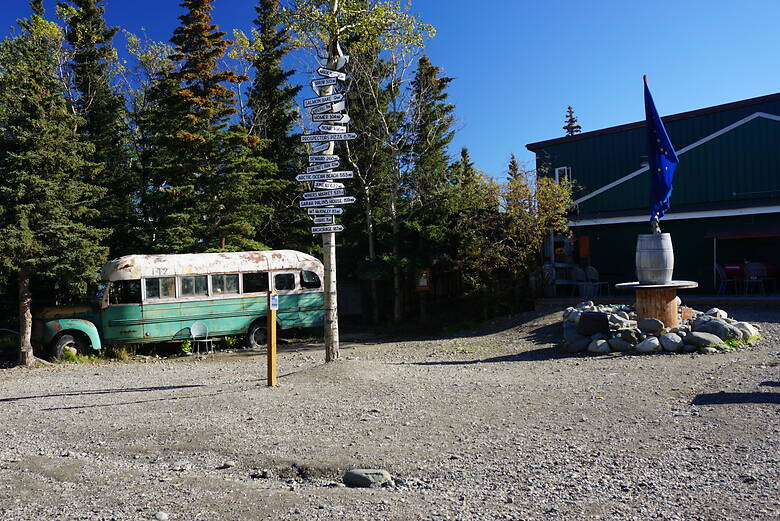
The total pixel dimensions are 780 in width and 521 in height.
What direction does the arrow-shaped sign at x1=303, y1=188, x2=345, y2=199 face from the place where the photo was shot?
facing the viewer

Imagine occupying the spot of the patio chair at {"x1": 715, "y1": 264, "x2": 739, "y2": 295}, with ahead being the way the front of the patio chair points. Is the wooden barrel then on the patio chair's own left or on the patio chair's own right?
on the patio chair's own right

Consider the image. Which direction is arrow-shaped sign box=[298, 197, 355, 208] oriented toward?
toward the camera

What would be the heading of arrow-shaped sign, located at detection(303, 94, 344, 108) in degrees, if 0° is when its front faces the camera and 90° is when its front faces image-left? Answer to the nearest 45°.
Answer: approximately 0°

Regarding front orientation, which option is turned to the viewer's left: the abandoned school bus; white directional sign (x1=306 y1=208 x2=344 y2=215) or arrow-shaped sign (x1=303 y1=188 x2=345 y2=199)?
the abandoned school bus

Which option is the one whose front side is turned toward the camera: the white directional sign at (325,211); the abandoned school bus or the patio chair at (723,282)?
the white directional sign

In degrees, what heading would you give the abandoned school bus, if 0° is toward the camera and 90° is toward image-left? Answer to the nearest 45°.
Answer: approximately 90°

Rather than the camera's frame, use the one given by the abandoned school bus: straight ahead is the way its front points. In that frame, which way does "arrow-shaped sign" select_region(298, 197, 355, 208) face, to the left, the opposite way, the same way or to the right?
to the left

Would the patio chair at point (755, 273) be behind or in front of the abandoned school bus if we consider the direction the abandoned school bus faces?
behind

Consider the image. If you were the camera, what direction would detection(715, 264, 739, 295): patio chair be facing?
facing to the right of the viewer

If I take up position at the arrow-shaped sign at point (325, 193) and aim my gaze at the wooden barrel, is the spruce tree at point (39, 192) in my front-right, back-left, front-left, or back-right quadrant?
back-left
